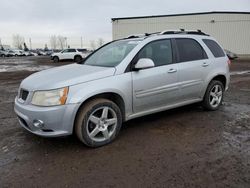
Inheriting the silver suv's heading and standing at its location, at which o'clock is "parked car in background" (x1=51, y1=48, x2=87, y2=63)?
The parked car in background is roughly at 4 o'clock from the silver suv.

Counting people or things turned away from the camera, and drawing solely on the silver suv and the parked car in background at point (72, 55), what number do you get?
0

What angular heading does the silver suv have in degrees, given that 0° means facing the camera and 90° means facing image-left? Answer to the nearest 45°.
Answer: approximately 45°

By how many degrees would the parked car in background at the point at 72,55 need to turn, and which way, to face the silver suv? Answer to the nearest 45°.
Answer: approximately 90° to its left

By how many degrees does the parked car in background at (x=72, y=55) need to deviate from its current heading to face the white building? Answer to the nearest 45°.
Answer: approximately 180°

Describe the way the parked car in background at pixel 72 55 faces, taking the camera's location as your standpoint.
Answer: facing to the left of the viewer
